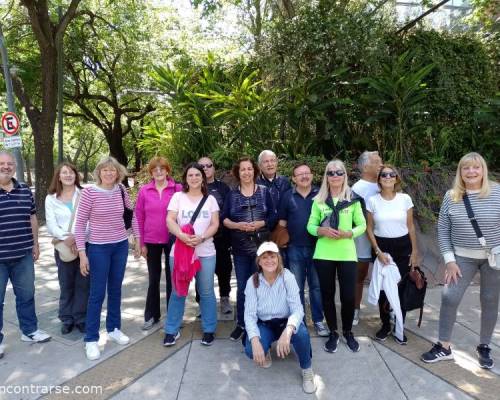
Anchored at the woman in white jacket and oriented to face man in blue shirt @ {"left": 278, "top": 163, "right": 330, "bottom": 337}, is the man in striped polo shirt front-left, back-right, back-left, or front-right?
back-right

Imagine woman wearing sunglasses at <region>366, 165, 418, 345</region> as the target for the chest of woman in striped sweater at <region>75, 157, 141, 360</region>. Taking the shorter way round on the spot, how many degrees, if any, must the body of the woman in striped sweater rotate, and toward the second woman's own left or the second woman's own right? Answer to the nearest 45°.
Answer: approximately 90° to the second woman's own left

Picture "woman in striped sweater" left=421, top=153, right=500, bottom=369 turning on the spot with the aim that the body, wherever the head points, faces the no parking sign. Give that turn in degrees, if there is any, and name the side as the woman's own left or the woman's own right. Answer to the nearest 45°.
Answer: approximately 90° to the woman's own right

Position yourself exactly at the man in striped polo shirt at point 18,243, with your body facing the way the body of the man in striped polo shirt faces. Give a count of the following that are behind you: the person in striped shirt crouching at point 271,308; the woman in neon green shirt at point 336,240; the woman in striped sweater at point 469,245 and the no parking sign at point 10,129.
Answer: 1

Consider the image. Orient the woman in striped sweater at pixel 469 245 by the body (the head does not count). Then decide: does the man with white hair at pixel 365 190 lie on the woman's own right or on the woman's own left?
on the woman's own right

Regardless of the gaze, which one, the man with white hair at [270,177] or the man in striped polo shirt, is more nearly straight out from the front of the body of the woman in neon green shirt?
the man in striped polo shirt

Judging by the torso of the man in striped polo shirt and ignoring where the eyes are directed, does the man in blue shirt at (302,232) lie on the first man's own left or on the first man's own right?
on the first man's own left

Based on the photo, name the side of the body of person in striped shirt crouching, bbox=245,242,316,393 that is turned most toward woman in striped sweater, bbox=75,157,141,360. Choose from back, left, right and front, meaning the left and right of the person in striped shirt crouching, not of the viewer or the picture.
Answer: right

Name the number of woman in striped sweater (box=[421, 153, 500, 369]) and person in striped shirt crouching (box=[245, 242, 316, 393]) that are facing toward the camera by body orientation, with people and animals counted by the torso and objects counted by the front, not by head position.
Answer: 2
